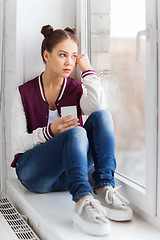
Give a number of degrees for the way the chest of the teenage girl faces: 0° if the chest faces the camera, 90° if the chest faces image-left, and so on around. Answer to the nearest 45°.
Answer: approximately 315°
